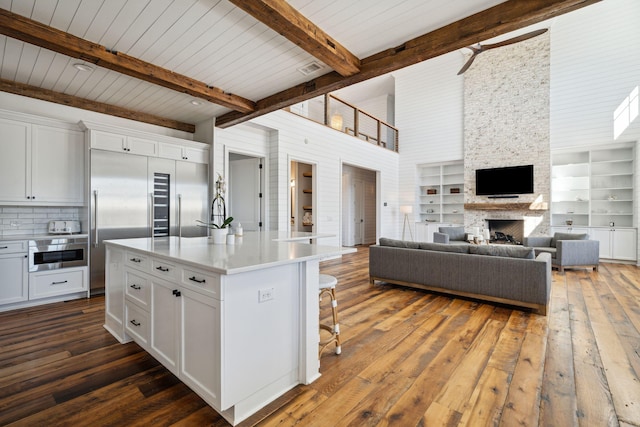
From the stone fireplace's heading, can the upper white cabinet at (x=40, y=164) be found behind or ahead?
ahead

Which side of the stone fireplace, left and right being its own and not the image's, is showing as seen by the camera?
front

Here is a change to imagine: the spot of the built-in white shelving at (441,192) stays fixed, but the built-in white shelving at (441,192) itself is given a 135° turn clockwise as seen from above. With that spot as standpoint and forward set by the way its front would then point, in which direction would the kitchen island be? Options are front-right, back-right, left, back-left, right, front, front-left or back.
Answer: back-left

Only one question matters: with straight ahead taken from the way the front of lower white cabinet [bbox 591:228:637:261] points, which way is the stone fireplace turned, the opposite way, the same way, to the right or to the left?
the same way

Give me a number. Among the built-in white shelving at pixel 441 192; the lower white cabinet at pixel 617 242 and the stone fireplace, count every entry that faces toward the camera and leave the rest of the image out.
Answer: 3

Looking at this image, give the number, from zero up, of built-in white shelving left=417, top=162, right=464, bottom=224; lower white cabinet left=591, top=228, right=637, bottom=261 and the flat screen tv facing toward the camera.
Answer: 3

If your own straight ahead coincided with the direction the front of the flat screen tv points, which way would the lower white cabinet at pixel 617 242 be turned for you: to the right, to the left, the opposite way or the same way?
the same way

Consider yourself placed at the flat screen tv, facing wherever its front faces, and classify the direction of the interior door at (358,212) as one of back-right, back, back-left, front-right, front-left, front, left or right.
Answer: right

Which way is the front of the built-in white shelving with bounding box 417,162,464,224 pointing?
toward the camera

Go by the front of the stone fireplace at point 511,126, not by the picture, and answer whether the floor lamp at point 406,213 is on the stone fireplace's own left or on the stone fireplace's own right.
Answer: on the stone fireplace's own right

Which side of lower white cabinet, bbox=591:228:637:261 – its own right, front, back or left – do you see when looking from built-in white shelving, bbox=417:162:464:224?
right

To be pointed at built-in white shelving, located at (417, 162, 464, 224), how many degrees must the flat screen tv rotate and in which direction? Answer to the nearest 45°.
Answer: approximately 135° to its right

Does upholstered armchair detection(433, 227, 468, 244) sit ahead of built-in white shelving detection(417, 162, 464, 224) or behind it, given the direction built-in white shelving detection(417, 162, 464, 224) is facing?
ahead

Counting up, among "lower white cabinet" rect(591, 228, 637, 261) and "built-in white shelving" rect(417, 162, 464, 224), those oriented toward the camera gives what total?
2

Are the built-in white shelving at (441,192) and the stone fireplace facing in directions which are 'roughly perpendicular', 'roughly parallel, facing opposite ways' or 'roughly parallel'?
roughly parallel

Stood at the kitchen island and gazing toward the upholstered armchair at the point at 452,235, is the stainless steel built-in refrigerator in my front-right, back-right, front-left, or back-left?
front-left

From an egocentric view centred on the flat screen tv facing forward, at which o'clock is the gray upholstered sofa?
The gray upholstered sofa is roughly at 12 o'clock from the flat screen tv.
